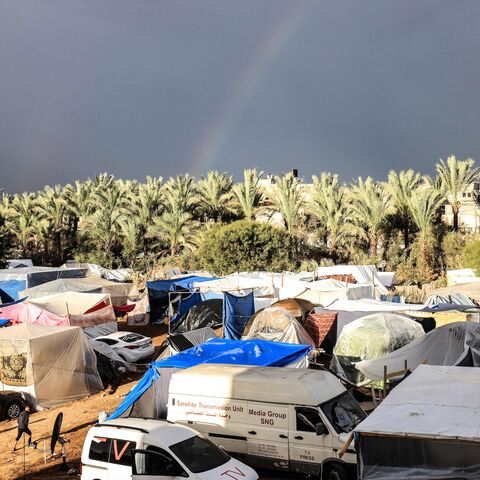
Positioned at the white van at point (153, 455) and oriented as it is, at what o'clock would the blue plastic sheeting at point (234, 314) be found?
The blue plastic sheeting is roughly at 8 o'clock from the white van.

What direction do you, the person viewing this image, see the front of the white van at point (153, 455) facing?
facing the viewer and to the right of the viewer

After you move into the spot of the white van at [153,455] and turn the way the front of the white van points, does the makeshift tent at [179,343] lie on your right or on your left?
on your left

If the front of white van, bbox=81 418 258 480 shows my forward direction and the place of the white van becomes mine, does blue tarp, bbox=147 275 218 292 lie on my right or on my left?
on my left

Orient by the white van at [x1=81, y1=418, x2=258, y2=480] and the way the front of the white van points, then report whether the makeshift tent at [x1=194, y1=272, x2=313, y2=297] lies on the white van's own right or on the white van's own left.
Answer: on the white van's own left

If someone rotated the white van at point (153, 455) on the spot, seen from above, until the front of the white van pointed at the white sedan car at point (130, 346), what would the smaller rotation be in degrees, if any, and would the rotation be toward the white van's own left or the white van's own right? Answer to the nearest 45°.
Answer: approximately 135° to the white van's own left

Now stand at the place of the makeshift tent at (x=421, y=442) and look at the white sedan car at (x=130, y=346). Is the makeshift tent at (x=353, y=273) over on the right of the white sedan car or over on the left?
right

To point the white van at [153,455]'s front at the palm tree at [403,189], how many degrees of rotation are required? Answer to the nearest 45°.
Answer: approximately 90° to its left

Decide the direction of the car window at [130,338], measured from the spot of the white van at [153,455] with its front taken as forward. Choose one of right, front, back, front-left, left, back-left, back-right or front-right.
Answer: back-left

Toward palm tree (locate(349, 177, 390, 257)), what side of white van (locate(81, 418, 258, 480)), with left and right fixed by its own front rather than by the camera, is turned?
left

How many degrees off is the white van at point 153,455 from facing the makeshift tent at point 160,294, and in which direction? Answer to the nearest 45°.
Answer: approximately 135° to its left
